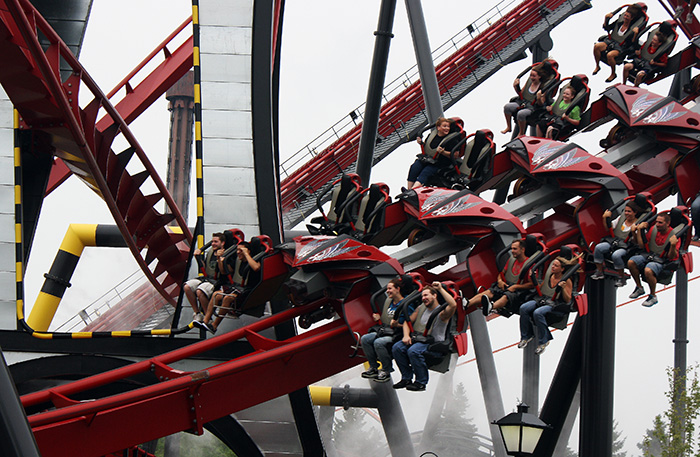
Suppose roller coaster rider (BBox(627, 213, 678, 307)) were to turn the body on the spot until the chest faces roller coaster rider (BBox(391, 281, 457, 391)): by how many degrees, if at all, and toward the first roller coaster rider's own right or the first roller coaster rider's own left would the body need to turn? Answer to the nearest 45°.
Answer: approximately 45° to the first roller coaster rider's own right

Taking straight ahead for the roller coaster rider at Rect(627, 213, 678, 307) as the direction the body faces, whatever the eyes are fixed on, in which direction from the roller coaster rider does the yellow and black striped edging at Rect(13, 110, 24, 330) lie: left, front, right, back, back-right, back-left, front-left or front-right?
front-right

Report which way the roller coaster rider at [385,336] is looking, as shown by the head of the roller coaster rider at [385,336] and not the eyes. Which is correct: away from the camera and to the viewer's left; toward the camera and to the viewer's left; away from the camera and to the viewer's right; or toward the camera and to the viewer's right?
toward the camera and to the viewer's left

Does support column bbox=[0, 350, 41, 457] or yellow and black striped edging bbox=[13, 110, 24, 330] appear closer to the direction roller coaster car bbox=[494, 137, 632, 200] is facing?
the support column

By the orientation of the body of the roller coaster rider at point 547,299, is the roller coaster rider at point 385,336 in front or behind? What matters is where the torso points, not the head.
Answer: in front

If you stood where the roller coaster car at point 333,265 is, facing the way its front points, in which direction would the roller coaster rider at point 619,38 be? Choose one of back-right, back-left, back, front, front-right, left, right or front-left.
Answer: back-left

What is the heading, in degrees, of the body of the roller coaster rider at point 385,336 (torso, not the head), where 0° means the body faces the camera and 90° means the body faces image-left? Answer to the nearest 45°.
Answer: approximately 45°

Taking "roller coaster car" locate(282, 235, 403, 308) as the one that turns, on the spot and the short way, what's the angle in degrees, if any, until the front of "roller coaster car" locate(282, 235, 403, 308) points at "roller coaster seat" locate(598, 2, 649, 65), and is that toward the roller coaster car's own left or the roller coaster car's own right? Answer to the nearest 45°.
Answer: approximately 135° to the roller coaster car's own left
